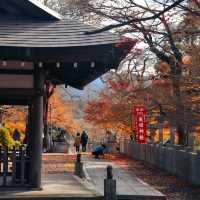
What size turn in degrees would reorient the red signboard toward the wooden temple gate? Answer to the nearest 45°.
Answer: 0° — it already faces it

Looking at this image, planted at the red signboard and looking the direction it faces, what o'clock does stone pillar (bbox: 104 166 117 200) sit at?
The stone pillar is roughly at 12 o'clock from the red signboard.

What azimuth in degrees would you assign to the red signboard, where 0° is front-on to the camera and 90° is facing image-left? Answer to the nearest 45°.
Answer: approximately 0°

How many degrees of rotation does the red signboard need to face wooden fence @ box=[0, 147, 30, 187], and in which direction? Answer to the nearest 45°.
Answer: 0° — it already faces it

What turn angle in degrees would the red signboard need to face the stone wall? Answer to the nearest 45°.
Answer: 0° — it already faces it
